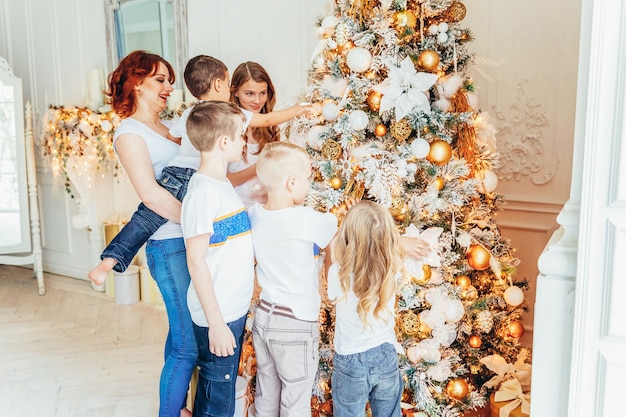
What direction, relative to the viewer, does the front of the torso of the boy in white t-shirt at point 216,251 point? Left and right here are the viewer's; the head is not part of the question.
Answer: facing to the right of the viewer

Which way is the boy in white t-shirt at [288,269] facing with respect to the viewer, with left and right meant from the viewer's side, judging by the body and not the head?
facing away from the viewer and to the right of the viewer

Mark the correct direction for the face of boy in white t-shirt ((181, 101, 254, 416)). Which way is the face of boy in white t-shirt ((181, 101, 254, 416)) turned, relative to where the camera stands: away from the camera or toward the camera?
away from the camera

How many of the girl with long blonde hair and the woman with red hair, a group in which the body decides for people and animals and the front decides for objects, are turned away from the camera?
1

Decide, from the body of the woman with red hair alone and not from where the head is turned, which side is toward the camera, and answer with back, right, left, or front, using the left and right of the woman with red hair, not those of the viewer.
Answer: right

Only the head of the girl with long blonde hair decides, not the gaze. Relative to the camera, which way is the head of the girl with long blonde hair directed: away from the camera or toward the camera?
away from the camera

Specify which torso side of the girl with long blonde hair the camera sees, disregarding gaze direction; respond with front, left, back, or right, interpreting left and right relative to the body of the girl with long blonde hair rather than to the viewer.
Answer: back

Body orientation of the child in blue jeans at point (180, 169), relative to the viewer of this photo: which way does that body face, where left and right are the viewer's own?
facing away from the viewer and to the right of the viewer
